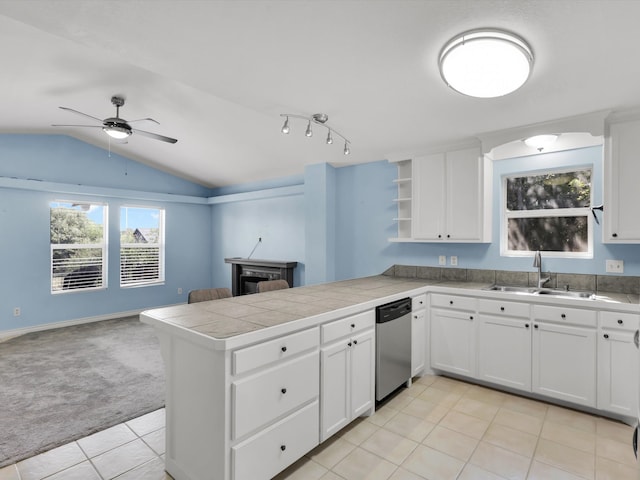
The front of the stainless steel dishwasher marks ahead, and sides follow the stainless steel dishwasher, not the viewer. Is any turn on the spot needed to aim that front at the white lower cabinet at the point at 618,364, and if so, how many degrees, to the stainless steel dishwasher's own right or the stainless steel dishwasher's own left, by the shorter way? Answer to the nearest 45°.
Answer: approximately 45° to the stainless steel dishwasher's own left

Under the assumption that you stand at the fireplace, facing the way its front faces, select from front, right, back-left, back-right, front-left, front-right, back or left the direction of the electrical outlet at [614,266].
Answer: left

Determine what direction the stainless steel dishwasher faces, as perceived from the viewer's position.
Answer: facing the viewer and to the right of the viewer

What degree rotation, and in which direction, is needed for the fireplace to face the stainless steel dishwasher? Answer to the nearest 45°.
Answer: approximately 45° to its left

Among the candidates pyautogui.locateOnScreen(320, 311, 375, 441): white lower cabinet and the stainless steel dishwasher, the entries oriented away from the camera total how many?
0

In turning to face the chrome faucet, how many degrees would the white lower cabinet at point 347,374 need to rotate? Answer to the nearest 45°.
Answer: approximately 90° to its left

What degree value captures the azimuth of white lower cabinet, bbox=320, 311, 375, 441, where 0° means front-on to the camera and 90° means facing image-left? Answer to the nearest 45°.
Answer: approximately 315°

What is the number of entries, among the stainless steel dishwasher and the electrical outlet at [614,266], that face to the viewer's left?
0

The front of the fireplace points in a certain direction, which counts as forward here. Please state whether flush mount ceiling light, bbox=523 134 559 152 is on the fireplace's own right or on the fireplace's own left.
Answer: on the fireplace's own left

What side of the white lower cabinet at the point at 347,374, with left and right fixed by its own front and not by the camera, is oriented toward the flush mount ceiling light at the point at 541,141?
left
